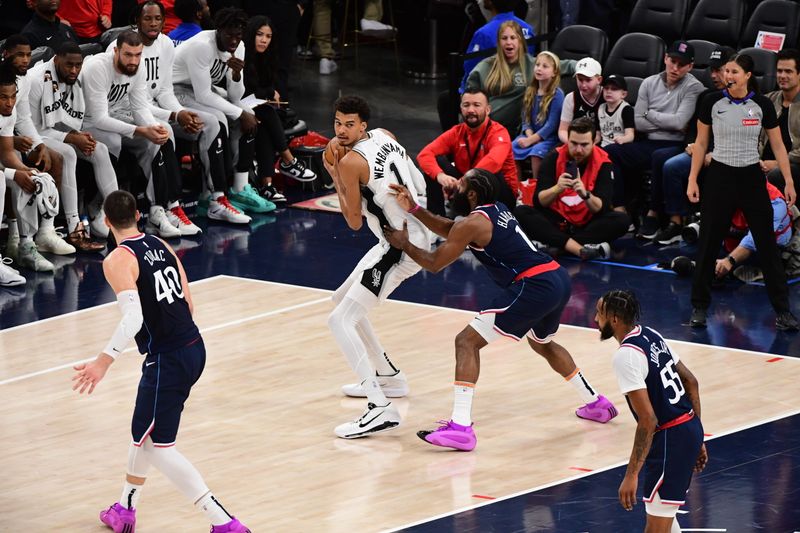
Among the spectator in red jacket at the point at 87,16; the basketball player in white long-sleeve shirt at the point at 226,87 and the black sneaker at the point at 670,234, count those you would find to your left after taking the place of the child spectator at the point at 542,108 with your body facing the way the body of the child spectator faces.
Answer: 1

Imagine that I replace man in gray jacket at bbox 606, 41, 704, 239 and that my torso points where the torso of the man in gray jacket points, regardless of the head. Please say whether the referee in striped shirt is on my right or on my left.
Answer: on my left

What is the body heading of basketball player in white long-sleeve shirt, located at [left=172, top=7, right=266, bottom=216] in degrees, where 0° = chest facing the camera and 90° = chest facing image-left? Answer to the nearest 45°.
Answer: approximately 315°

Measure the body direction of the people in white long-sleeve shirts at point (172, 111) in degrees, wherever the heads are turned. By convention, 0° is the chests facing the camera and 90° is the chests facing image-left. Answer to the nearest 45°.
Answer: approximately 315°

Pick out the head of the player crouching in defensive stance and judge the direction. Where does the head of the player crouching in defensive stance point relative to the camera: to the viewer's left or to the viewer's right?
to the viewer's left

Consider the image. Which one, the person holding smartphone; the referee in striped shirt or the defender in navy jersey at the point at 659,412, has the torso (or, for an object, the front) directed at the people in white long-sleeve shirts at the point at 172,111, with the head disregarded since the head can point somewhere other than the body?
the defender in navy jersey

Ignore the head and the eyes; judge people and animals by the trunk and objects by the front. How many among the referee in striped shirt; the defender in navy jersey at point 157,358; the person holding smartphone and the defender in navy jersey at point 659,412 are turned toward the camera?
2

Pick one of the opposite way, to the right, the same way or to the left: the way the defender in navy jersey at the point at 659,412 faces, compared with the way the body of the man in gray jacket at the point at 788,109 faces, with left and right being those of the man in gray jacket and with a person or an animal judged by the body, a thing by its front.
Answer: to the right

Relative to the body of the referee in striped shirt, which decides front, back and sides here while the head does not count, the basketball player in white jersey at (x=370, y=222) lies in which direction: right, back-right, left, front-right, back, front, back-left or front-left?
front-right

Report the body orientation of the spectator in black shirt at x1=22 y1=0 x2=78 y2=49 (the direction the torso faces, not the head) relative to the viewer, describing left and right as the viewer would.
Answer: facing the viewer and to the right of the viewer

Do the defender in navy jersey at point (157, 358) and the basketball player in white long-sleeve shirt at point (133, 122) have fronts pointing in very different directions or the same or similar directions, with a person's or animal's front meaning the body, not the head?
very different directions

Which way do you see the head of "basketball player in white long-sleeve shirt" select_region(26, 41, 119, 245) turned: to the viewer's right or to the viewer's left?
to the viewer's right

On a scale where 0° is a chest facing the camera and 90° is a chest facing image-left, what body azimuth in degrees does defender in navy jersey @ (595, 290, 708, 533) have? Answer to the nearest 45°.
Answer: approximately 135°
